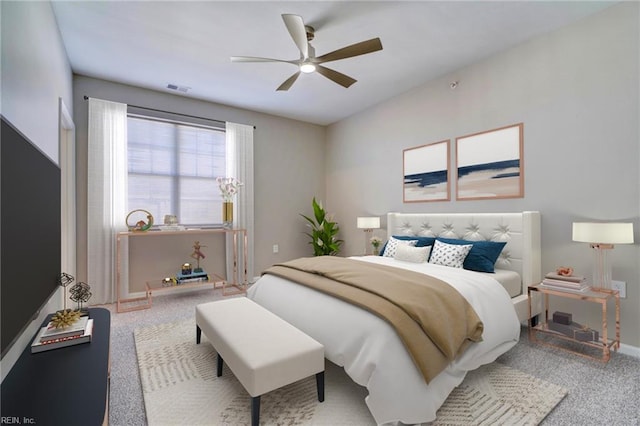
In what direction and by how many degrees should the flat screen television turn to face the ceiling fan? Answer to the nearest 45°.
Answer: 0° — it already faces it

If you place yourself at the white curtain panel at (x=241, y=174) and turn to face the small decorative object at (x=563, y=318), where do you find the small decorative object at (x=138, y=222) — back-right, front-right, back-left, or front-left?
back-right

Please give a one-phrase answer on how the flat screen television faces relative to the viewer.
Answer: facing to the right of the viewer

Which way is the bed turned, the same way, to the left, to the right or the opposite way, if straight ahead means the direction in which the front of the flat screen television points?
the opposite way

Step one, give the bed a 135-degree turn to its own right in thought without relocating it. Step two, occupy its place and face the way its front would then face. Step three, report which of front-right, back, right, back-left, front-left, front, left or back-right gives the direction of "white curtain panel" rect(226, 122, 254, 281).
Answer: front-left

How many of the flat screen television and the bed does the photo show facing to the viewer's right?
1

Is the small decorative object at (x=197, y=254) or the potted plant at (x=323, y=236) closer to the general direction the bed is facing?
the small decorative object

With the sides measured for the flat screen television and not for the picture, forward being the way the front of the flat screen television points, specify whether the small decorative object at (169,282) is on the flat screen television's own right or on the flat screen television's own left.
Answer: on the flat screen television's own left

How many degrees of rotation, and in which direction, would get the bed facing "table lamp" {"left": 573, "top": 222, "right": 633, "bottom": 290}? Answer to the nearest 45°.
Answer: approximately 135° to its left

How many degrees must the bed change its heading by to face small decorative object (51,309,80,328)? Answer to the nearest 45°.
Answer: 0° — it already faces it

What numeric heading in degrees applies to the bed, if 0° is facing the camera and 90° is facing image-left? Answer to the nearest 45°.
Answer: approximately 45°
